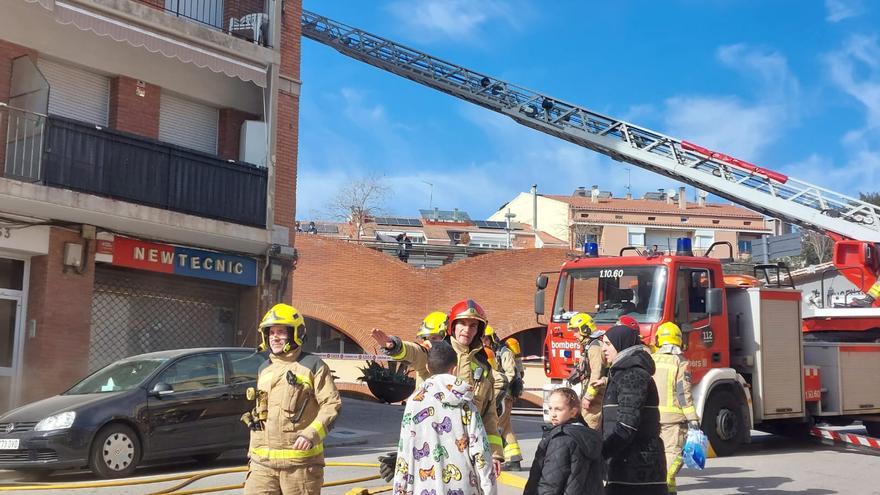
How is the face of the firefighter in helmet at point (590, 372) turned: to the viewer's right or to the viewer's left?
to the viewer's left

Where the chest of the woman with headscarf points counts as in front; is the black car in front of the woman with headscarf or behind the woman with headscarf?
in front

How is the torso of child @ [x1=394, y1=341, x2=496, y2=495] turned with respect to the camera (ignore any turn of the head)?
away from the camera

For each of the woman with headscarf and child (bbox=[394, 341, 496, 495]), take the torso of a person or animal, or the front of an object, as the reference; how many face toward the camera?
0

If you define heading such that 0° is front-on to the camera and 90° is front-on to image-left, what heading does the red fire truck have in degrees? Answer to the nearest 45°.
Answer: approximately 45°

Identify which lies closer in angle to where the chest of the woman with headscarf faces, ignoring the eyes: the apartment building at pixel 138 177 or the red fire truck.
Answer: the apartment building

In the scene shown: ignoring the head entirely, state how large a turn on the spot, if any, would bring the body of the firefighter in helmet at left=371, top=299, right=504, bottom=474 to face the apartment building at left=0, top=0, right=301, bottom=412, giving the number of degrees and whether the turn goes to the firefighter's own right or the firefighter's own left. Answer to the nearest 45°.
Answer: approximately 135° to the firefighter's own right

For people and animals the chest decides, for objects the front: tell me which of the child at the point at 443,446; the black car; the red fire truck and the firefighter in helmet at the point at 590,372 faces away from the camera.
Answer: the child

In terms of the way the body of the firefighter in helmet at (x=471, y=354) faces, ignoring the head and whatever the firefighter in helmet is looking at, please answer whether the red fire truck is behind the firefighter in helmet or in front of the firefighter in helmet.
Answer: behind

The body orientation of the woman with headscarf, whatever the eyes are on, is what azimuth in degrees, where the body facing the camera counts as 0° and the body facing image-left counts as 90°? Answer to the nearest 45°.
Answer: approximately 90°

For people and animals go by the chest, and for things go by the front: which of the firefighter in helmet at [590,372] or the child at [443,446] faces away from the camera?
the child

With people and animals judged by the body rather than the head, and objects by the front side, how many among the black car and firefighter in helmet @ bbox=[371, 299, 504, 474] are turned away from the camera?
0

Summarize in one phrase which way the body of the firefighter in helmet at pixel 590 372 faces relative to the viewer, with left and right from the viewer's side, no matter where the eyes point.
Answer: facing to the left of the viewer
